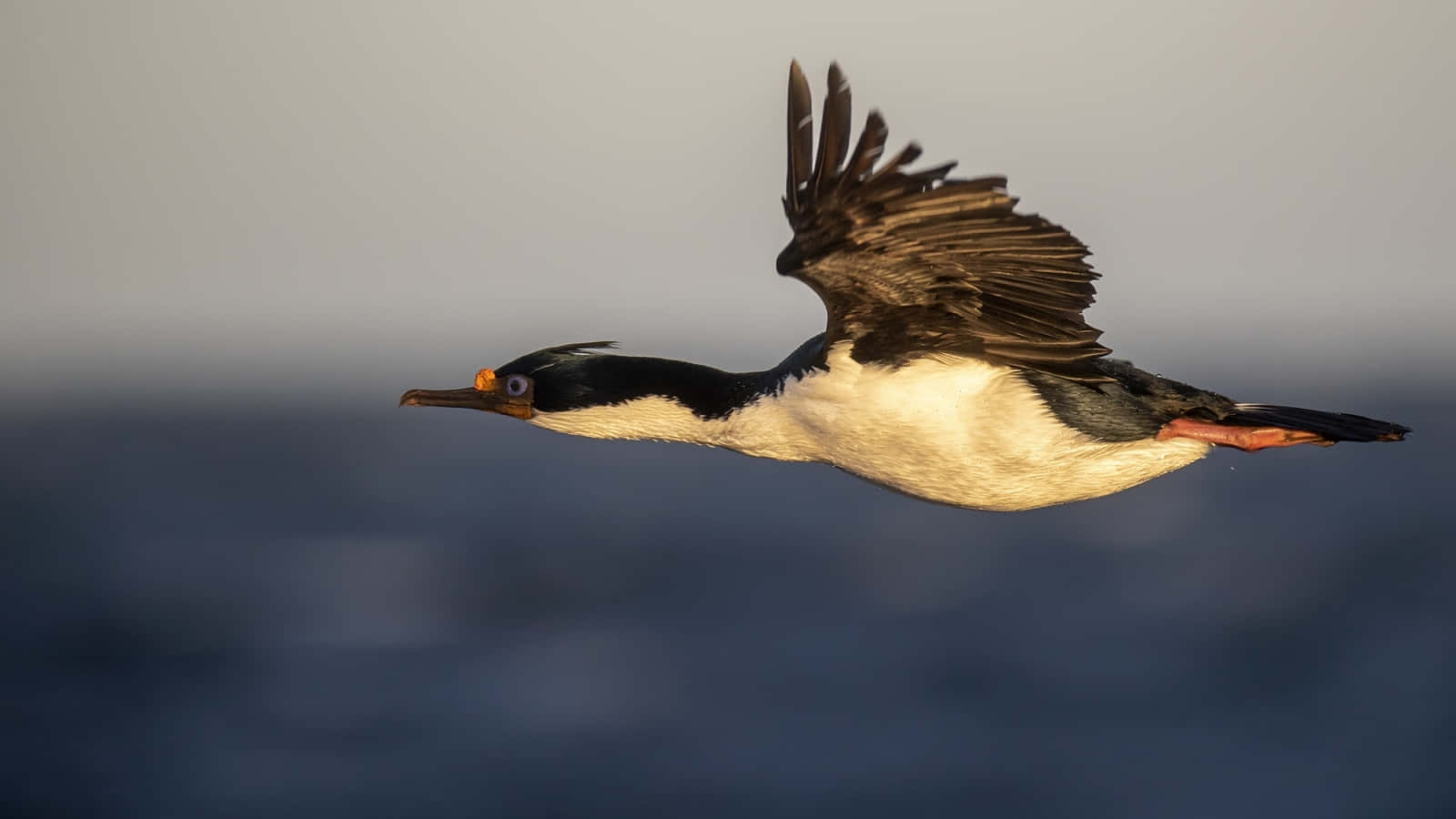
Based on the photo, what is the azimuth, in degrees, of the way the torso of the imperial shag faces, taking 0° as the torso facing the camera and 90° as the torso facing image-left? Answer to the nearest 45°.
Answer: approximately 90°
